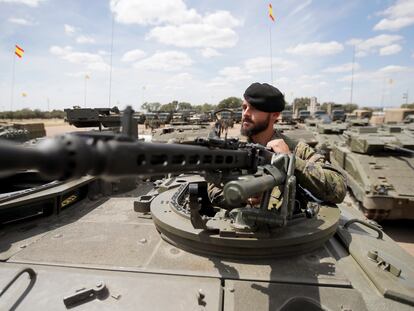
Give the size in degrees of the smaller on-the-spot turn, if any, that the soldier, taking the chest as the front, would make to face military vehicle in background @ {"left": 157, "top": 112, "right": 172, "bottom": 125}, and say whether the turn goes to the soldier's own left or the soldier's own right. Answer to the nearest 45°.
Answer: approximately 135° to the soldier's own right

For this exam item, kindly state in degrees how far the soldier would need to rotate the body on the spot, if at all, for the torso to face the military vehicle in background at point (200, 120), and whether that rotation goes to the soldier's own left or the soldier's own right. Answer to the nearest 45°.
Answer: approximately 135° to the soldier's own right

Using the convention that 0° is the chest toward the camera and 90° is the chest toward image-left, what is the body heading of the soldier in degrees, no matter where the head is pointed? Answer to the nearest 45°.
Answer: approximately 45°

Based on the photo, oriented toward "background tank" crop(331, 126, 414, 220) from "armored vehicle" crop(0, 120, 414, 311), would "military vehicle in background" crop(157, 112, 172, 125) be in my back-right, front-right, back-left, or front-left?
front-left

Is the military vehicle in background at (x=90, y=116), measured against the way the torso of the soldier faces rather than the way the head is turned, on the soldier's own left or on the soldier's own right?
on the soldier's own right

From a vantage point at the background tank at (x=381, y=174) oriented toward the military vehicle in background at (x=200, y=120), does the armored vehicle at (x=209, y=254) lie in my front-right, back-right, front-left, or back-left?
back-left

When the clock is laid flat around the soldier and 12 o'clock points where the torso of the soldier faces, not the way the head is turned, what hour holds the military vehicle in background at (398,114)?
The military vehicle in background is roughly at 5 o'clock from the soldier.
